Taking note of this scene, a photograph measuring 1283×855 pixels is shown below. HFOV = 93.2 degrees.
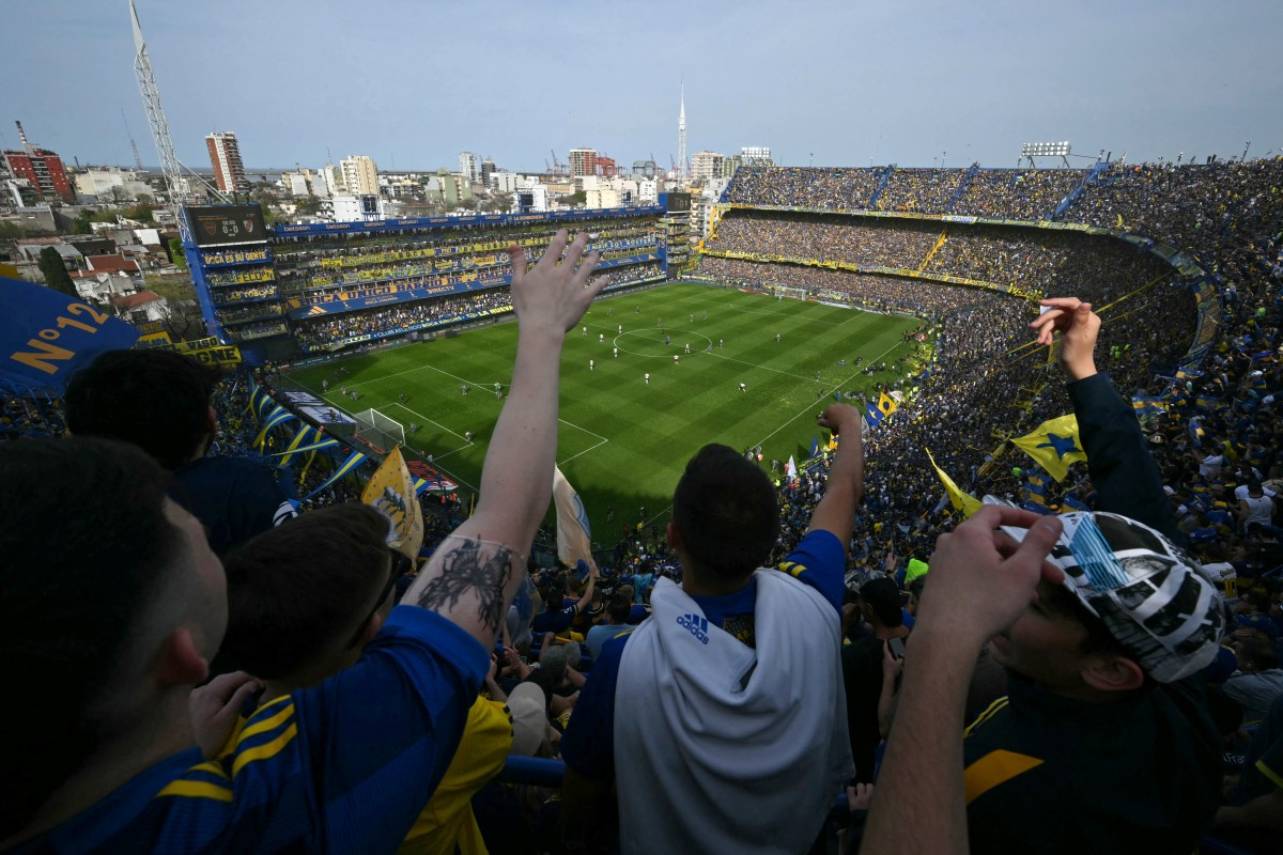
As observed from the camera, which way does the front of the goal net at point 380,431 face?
facing away from the viewer and to the right of the viewer

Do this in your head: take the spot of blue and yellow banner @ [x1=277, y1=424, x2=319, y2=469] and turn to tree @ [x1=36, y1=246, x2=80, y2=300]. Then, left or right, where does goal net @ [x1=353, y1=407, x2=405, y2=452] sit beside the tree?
right

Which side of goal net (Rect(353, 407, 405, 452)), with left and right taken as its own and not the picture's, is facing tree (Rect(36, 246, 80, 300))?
left

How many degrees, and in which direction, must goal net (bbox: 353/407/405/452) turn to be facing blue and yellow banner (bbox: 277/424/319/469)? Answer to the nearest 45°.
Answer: approximately 180°

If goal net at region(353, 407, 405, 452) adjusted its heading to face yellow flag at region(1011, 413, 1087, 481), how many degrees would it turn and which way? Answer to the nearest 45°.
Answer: approximately 90° to its right
